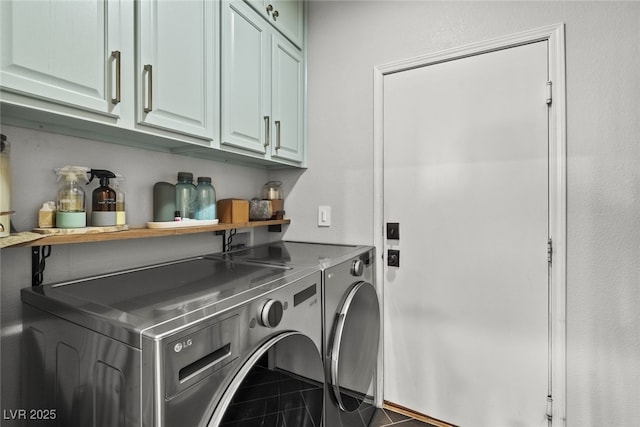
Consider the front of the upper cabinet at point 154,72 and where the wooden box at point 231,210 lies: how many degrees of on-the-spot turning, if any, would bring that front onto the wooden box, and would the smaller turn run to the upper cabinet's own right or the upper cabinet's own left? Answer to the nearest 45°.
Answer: approximately 90° to the upper cabinet's own left

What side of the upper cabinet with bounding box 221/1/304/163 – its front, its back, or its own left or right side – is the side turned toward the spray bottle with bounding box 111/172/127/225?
right

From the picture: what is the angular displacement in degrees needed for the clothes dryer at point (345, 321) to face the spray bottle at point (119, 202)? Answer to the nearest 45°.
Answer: approximately 135° to its right

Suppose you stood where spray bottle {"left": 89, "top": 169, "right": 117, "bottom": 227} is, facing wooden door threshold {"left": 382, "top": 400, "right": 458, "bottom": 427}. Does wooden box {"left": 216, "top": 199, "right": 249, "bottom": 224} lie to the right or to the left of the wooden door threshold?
left

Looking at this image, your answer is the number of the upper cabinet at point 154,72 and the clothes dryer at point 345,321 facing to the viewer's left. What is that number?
0

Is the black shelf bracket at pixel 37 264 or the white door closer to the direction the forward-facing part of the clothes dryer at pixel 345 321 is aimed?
the white door

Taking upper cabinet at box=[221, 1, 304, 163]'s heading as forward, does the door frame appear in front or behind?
in front

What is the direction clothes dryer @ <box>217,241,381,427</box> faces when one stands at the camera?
facing the viewer and to the right of the viewer

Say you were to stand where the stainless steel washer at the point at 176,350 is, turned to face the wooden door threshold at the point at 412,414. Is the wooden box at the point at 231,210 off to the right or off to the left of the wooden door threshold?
left

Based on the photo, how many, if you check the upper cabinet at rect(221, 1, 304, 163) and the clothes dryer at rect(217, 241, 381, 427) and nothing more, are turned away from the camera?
0

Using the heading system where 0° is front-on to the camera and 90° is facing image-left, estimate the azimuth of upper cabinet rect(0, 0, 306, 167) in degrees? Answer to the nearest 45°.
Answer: approximately 315°

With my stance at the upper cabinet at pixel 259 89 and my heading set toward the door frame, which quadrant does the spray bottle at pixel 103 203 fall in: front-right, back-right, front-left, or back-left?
back-right
